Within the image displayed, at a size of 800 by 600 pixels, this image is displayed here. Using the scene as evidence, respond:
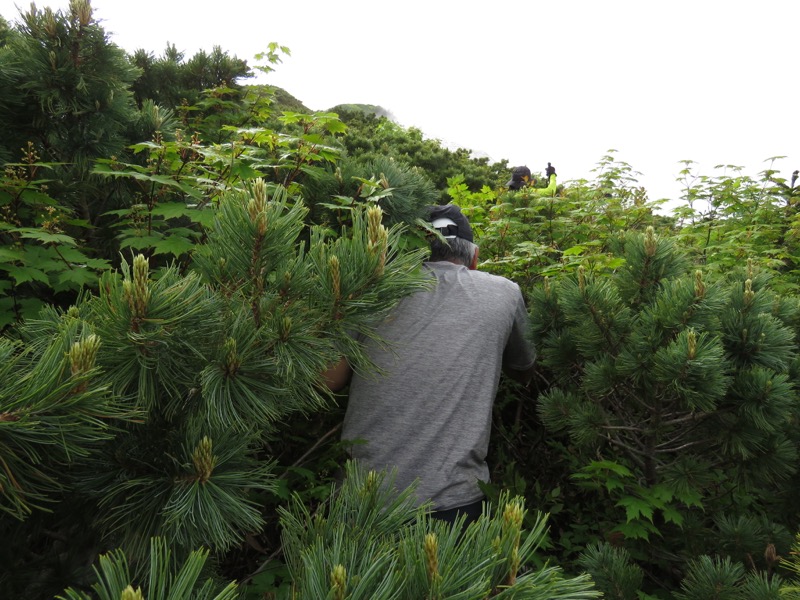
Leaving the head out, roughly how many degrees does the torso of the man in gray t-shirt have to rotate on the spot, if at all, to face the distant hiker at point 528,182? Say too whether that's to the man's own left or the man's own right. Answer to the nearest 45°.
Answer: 0° — they already face them

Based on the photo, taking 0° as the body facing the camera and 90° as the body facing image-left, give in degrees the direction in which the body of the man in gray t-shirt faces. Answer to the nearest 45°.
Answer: approximately 180°
